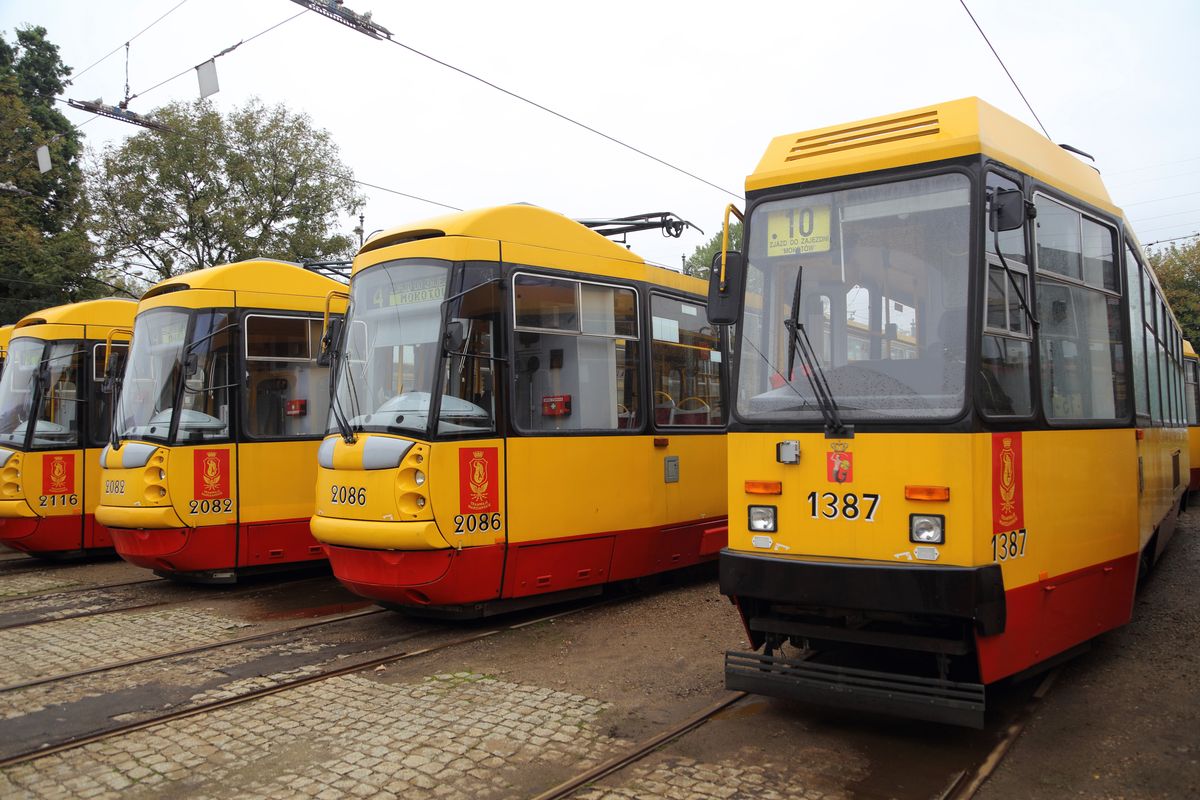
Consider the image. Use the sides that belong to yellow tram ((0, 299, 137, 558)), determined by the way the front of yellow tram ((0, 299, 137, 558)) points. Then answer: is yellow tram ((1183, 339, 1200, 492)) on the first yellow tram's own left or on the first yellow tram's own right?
on the first yellow tram's own left

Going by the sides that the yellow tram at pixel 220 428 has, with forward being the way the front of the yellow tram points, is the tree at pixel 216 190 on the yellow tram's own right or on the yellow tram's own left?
on the yellow tram's own right

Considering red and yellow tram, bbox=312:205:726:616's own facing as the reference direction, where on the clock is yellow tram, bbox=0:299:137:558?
The yellow tram is roughly at 3 o'clock from the red and yellow tram.

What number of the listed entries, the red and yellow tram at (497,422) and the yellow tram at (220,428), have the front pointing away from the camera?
0

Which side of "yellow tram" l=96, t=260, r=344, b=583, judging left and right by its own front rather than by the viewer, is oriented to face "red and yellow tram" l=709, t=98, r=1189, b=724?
left

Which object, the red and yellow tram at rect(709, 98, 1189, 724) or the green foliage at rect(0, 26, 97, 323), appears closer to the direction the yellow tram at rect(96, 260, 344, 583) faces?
the red and yellow tram

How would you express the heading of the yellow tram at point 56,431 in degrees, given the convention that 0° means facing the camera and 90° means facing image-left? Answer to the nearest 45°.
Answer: approximately 45°

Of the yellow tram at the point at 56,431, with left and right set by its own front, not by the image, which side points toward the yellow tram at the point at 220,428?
left

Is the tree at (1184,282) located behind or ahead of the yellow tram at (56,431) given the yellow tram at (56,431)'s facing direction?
behind

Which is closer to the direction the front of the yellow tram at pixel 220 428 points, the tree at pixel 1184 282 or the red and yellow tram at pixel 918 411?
the red and yellow tram

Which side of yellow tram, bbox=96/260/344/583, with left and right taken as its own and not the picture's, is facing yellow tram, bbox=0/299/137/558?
right

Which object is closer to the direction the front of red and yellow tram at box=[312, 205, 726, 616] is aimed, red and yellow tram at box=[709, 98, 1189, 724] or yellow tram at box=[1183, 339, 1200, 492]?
the red and yellow tram

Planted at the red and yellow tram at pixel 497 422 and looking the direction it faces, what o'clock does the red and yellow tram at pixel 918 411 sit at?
the red and yellow tram at pixel 918 411 is roughly at 9 o'clock from the red and yellow tram at pixel 497 422.
